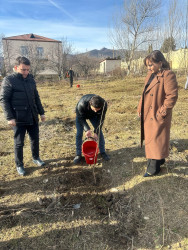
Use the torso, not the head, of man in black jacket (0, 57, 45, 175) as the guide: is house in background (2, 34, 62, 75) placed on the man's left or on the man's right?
on the man's left

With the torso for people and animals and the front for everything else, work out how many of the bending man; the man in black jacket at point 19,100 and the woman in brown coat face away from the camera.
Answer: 0

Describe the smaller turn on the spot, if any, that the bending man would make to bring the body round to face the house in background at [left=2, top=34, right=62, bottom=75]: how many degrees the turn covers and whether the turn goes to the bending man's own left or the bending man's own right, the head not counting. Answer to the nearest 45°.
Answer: approximately 180°

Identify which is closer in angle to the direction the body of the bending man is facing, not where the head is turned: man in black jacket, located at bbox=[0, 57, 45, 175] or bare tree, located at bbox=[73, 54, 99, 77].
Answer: the man in black jacket

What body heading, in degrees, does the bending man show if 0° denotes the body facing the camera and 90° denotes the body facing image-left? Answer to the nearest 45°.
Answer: approximately 0°

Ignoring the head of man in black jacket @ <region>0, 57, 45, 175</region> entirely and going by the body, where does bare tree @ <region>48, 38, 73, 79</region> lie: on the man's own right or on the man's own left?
on the man's own left

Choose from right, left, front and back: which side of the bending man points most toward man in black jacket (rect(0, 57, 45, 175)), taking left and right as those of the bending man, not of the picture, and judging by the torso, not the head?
right

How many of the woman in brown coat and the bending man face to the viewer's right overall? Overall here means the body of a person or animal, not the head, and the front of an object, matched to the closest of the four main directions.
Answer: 0

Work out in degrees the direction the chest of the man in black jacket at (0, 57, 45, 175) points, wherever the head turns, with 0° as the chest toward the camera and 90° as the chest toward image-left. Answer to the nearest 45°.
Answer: approximately 315°

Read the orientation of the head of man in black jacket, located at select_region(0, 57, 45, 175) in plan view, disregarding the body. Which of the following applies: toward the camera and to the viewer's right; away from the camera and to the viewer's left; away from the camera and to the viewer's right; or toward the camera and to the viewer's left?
toward the camera and to the viewer's right

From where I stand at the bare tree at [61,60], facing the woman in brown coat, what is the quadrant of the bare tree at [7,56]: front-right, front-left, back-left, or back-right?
back-right

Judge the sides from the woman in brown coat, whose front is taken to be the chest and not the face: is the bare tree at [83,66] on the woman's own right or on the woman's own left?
on the woman's own right

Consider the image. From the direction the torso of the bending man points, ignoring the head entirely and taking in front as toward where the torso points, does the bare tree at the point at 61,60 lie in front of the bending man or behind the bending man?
behind

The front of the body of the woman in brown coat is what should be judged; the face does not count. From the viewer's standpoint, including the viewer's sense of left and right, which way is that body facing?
facing the viewer and to the left of the viewer
